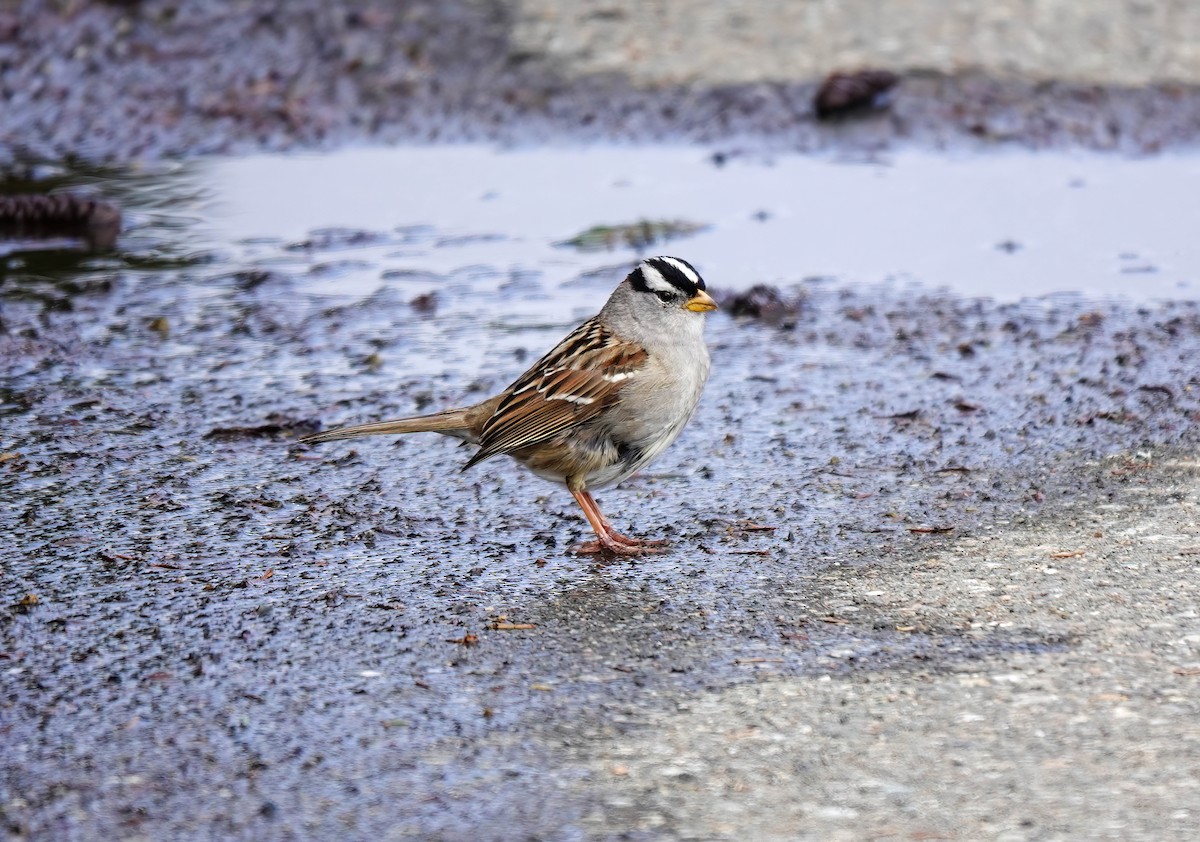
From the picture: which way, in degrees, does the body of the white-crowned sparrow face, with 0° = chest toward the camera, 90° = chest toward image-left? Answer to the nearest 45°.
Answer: approximately 270°
